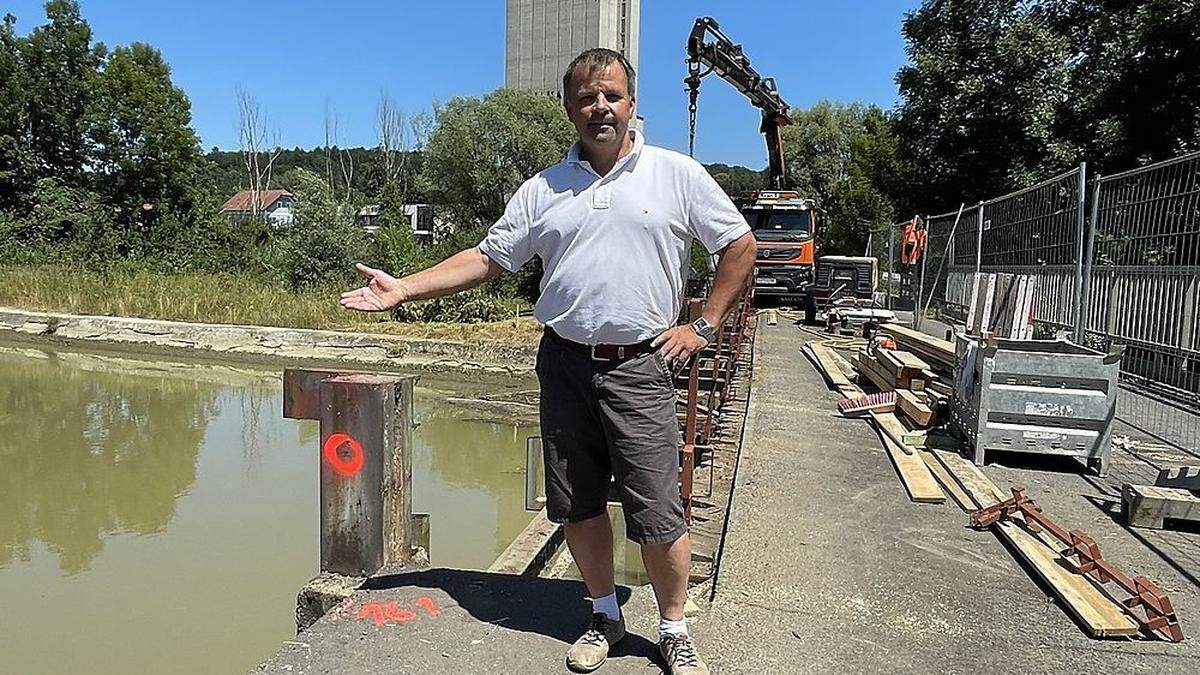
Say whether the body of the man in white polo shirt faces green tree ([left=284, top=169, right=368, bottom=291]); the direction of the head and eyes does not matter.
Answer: no

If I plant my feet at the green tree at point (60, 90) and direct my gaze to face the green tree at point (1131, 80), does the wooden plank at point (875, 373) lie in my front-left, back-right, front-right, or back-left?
front-right

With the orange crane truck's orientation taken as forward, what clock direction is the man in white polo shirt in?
The man in white polo shirt is roughly at 12 o'clock from the orange crane truck.

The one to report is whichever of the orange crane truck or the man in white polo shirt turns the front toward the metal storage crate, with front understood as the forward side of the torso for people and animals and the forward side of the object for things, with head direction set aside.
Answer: the orange crane truck

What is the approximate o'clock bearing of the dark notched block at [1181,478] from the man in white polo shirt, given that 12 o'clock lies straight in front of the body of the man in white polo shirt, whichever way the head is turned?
The dark notched block is roughly at 8 o'clock from the man in white polo shirt.

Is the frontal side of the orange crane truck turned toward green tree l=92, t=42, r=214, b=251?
no

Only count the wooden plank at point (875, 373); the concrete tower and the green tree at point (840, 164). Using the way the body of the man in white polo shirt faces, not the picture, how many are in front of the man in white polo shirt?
0

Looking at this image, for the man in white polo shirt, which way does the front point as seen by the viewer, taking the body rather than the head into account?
toward the camera

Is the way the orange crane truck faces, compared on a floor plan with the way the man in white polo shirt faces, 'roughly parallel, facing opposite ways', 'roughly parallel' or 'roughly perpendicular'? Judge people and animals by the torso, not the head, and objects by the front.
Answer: roughly parallel

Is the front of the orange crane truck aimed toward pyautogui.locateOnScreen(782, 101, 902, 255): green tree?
no

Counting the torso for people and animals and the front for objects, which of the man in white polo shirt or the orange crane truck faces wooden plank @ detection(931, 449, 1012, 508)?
the orange crane truck

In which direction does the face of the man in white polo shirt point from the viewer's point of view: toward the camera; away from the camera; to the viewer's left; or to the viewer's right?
toward the camera

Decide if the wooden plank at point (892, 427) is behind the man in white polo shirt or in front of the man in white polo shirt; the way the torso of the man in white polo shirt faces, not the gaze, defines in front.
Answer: behind

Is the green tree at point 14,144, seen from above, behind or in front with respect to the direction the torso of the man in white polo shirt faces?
behind

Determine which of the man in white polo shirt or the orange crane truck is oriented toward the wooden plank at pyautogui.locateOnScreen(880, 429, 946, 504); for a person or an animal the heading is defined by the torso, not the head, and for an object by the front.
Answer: the orange crane truck

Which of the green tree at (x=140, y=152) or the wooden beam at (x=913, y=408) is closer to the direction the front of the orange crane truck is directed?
the wooden beam

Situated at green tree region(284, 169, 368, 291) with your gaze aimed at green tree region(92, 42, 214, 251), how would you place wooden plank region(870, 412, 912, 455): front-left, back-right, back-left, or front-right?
back-left

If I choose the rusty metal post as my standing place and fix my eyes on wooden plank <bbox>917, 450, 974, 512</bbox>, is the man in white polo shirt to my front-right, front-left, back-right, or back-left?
front-right

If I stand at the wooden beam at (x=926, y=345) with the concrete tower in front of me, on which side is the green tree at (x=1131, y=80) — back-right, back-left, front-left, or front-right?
front-right

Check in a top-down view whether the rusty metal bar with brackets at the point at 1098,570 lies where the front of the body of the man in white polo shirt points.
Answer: no
